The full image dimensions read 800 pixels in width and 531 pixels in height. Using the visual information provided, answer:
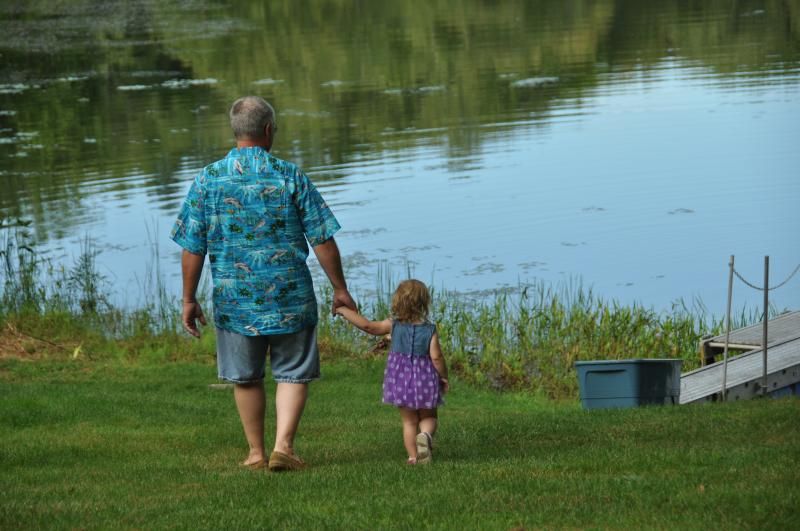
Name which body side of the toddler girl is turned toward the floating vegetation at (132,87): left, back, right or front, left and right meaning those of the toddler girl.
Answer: front

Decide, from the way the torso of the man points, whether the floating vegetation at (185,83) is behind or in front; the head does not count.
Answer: in front

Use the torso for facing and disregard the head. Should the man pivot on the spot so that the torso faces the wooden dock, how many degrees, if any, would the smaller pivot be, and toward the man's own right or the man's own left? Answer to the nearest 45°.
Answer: approximately 45° to the man's own right

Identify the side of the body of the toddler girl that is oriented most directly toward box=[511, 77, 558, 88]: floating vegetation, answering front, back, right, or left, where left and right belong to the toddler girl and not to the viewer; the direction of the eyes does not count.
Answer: front

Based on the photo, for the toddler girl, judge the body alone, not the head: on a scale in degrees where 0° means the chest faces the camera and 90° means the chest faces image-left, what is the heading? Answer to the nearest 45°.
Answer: approximately 180°

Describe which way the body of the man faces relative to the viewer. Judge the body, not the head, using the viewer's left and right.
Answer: facing away from the viewer

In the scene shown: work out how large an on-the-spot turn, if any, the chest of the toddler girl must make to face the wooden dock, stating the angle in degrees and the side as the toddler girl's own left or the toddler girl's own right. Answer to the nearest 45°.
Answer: approximately 45° to the toddler girl's own right

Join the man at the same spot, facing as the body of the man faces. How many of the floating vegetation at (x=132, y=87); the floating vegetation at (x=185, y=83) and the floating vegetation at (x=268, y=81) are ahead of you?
3

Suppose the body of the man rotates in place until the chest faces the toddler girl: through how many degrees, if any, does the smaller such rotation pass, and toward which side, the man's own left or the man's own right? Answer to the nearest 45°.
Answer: approximately 90° to the man's own right

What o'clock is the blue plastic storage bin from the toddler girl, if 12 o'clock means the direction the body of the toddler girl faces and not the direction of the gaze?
The blue plastic storage bin is roughly at 1 o'clock from the toddler girl.

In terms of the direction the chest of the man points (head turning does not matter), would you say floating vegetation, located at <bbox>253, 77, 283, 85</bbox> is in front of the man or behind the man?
in front

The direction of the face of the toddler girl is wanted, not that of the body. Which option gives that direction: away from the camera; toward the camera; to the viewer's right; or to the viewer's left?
away from the camera

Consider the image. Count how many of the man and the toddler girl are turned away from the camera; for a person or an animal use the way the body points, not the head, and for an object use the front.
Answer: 2

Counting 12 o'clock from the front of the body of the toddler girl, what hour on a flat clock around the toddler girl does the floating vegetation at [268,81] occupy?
The floating vegetation is roughly at 12 o'clock from the toddler girl.
